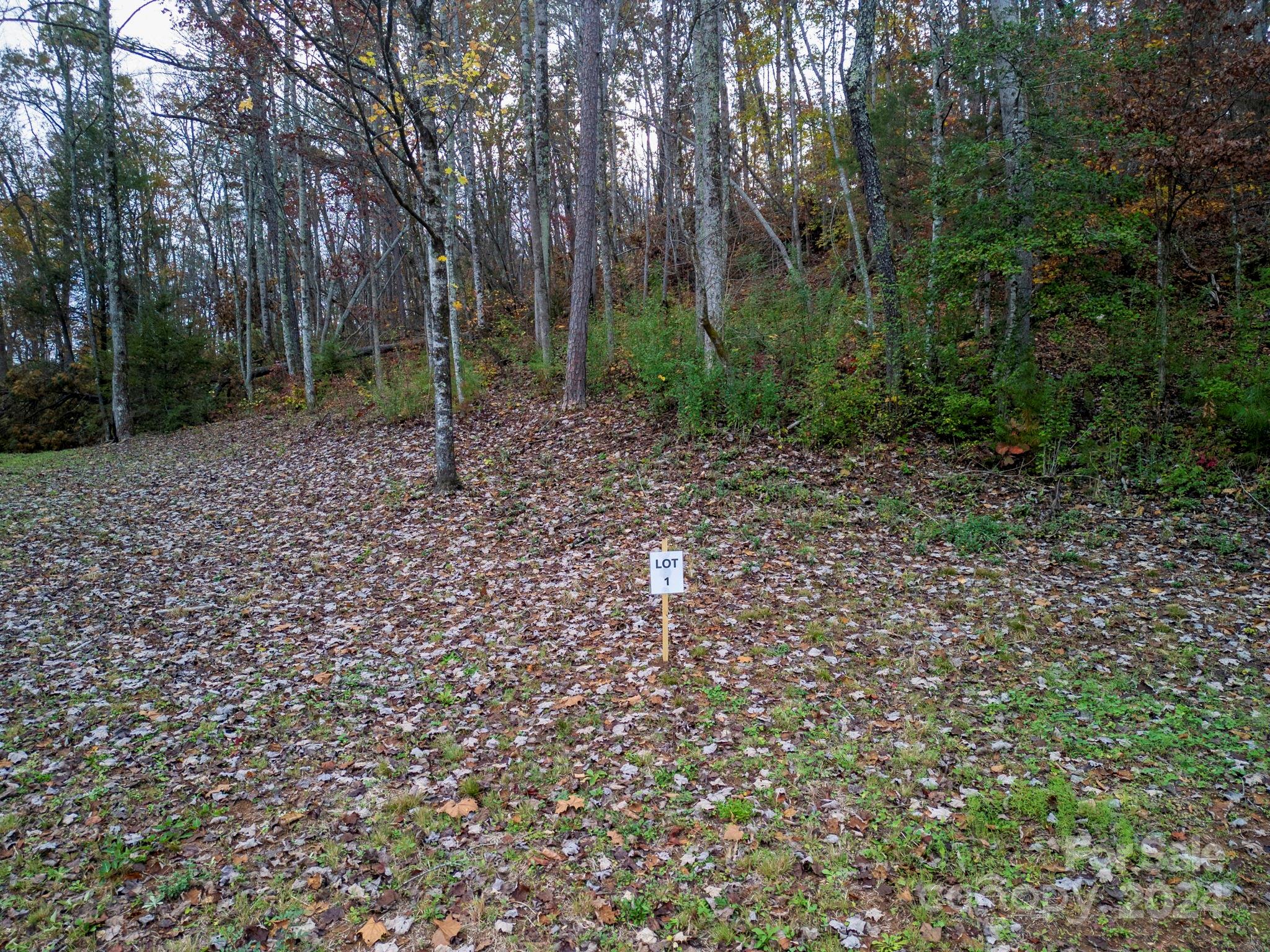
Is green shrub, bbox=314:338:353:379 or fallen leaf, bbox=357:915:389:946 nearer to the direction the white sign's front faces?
the fallen leaf

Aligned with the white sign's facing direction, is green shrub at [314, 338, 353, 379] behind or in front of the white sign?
behind

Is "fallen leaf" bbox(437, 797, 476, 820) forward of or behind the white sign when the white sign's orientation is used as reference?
forward

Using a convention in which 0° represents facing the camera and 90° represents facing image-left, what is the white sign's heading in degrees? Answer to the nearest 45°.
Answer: approximately 0°

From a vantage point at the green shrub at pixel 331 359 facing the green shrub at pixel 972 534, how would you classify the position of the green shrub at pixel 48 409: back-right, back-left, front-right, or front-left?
back-right

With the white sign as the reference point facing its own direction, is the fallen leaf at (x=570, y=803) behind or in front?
in front

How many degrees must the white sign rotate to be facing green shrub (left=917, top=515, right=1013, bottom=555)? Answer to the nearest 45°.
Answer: approximately 135° to its left

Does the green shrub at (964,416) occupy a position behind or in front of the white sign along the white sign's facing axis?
behind
